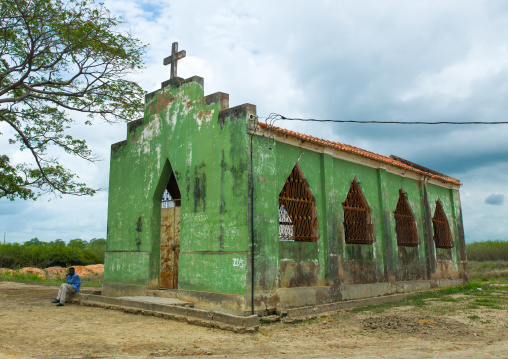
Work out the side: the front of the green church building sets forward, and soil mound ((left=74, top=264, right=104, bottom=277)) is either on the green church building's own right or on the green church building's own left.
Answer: on the green church building's own right

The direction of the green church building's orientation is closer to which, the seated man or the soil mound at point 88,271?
the seated man

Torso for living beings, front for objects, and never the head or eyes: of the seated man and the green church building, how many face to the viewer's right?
0

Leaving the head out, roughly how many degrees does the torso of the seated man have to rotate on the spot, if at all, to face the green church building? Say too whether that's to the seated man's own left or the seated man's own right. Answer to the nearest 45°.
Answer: approximately 90° to the seated man's own left

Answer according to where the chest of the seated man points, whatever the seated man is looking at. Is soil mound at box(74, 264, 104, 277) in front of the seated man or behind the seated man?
behind

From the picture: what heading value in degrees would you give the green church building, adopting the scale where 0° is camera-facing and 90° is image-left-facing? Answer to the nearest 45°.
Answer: approximately 45°

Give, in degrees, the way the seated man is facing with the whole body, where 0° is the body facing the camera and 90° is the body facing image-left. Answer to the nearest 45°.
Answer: approximately 45°
